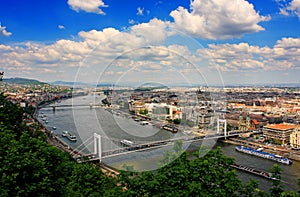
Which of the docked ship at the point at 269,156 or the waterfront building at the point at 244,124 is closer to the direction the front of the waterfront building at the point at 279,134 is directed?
the docked ship

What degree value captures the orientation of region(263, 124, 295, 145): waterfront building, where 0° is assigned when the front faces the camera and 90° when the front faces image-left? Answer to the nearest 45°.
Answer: approximately 45°

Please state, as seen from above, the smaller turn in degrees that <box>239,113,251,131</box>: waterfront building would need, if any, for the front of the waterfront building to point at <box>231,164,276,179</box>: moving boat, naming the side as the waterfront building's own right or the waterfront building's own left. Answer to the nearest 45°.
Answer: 0° — it already faces it

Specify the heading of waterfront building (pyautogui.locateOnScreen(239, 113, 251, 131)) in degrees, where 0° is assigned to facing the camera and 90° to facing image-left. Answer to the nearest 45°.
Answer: approximately 0°

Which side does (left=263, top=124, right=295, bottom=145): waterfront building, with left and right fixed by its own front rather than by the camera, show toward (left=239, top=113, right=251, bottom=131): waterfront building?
right

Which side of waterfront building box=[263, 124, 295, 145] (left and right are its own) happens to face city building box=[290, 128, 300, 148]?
left
